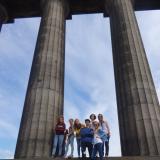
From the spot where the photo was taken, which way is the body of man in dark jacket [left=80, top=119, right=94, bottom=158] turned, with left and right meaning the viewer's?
facing the viewer

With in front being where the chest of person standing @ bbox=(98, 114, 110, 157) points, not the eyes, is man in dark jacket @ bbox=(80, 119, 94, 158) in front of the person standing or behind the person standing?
in front

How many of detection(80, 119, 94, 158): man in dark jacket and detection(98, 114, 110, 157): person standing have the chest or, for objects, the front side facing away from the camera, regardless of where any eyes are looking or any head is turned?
0

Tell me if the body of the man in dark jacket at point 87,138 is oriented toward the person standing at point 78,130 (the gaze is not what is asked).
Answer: no

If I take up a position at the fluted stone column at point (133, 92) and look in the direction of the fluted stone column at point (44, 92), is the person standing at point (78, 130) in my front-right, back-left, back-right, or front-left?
front-left

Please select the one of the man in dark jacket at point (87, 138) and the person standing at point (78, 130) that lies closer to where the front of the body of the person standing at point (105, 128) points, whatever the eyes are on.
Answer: the man in dark jacket

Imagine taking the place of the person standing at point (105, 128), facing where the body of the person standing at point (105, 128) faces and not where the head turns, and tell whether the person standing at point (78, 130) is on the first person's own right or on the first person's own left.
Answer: on the first person's own right

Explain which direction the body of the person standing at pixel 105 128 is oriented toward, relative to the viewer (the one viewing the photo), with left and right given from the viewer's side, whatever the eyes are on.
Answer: facing the viewer and to the left of the viewer

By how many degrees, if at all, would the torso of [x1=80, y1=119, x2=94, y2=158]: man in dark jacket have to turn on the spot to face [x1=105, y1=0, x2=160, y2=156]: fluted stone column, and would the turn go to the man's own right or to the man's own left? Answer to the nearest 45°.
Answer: approximately 135° to the man's own left

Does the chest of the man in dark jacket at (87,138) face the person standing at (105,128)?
no

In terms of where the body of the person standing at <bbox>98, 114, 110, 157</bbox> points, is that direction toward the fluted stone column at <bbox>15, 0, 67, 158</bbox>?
no
